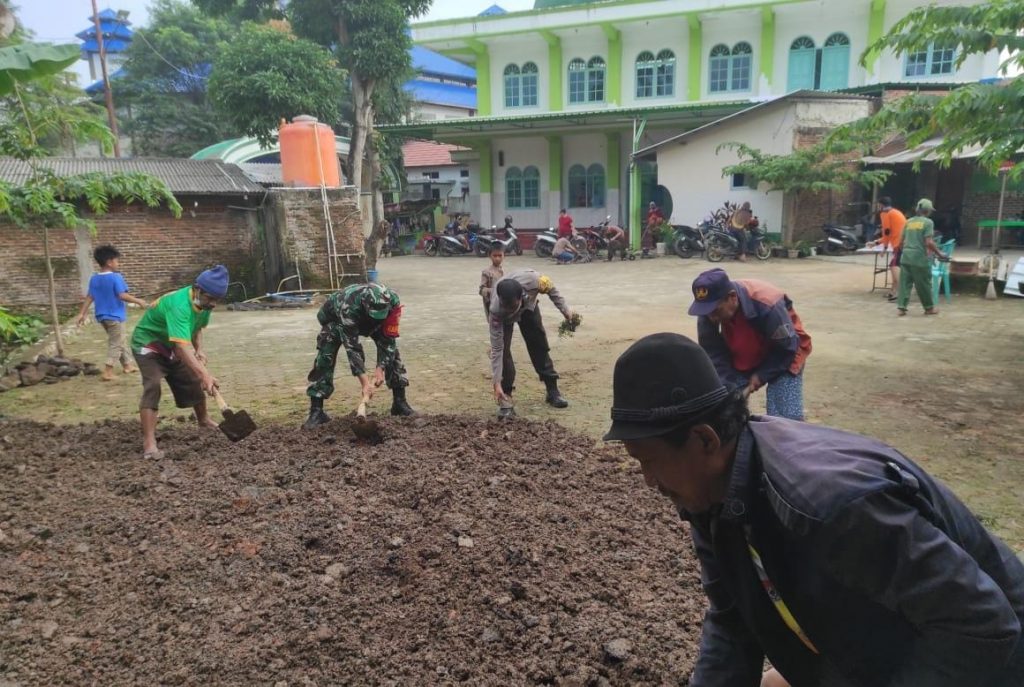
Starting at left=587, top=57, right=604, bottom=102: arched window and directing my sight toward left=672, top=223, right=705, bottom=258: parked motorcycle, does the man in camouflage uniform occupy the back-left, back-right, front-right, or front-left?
front-right

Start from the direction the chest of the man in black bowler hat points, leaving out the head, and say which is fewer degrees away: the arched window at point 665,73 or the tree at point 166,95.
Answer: the tree

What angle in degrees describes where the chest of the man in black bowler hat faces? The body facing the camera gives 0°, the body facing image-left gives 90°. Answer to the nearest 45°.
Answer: approximately 90°

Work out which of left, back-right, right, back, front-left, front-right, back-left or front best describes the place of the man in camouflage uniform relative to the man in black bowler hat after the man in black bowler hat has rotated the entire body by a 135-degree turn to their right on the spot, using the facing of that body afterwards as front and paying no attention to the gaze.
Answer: left

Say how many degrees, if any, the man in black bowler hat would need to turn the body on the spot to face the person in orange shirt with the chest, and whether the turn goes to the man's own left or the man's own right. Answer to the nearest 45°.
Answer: approximately 90° to the man's own right

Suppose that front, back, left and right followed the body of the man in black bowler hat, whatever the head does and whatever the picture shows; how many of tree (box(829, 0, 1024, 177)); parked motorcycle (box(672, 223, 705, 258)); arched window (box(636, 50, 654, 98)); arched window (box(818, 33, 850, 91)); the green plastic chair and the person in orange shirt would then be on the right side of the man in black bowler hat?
6

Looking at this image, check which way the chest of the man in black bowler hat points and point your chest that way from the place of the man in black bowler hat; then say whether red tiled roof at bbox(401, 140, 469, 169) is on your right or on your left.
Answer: on your right

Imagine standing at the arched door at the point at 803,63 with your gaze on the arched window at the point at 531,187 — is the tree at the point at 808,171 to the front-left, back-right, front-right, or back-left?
front-left

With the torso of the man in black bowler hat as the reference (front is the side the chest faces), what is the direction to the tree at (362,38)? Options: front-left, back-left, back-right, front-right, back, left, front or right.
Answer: front-right

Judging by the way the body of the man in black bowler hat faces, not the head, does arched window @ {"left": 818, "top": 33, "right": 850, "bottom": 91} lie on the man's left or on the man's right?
on the man's right

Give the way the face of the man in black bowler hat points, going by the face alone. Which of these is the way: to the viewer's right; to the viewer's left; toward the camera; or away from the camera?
to the viewer's left

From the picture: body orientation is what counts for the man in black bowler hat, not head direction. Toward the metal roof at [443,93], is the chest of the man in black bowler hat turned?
no

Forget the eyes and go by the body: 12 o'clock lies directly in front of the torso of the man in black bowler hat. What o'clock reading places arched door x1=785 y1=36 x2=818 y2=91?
The arched door is roughly at 3 o'clock from the man in black bowler hat.

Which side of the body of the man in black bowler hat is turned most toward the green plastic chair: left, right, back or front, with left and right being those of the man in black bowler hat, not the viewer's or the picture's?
right

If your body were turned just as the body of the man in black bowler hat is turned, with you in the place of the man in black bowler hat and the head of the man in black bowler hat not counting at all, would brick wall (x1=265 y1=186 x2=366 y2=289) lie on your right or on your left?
on your right

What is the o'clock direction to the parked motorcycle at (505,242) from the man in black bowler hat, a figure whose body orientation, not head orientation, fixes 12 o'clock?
The parked motorcycle is roughly at 2 o'clock from the man in black bowler hat.

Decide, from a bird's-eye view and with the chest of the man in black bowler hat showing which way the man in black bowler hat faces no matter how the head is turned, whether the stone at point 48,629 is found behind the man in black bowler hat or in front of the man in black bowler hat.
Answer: in front

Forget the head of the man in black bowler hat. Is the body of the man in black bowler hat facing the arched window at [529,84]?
no

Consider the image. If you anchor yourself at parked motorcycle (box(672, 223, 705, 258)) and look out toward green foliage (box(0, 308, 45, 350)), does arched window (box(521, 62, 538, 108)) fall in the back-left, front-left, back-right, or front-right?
back-right

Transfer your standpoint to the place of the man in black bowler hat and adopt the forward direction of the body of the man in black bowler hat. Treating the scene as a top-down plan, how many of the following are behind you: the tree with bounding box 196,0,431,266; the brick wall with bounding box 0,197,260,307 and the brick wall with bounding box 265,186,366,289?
0
